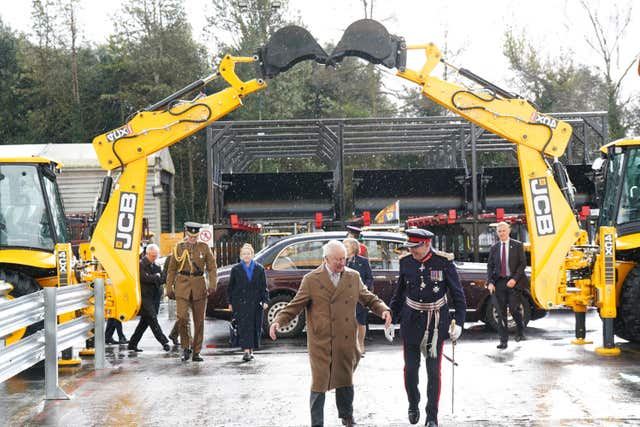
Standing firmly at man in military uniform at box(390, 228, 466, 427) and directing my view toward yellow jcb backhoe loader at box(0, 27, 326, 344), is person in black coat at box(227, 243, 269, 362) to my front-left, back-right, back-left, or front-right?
front-right

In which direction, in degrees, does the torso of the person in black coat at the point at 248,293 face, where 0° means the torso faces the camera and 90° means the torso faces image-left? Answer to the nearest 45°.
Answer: approximately 0°

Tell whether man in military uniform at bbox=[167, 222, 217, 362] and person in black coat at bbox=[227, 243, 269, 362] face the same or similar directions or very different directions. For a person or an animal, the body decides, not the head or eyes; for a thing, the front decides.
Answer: same or similar directions

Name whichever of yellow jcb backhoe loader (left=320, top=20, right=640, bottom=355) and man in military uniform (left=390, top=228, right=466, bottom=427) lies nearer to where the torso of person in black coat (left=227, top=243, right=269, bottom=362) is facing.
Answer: the man in military uniform

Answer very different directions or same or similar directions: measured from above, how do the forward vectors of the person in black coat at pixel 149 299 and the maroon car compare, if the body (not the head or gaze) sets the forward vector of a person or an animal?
same or similar directions

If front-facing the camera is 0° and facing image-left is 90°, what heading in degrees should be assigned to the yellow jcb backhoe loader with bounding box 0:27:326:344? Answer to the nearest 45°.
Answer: approximately 90°

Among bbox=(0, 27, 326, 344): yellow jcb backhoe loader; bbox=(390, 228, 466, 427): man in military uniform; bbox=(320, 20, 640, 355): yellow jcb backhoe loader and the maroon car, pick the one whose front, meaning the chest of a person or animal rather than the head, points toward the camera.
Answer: the man in military uniform

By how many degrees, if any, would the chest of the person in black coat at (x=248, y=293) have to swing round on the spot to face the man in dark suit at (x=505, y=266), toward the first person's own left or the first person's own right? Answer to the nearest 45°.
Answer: approximately 90° to the first person's own left

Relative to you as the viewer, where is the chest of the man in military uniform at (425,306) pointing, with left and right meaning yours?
facing the viewer
